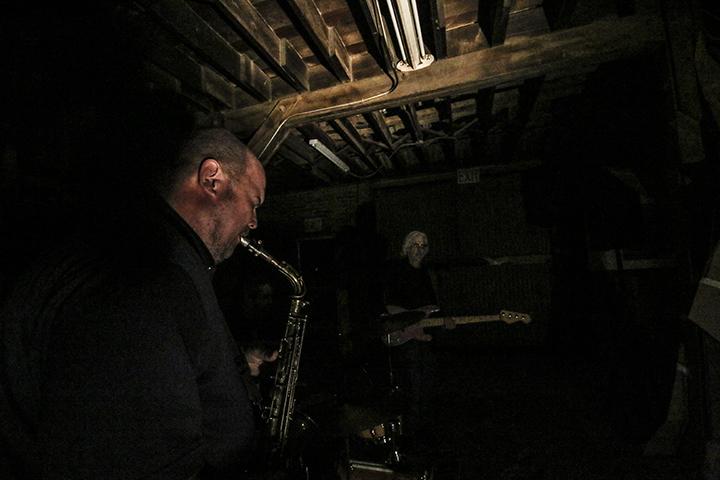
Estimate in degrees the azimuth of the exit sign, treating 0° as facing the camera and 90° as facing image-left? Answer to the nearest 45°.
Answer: approximately 0°

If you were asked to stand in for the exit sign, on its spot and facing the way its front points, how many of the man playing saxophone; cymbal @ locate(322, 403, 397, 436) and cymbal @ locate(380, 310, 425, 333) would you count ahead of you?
3

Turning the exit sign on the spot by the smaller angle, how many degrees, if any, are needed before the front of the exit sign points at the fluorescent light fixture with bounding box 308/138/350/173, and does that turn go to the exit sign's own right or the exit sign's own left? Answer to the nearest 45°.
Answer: approximately 45° to the exit sign's own right

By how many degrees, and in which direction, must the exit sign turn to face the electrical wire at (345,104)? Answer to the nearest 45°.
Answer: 0° — it already faces it

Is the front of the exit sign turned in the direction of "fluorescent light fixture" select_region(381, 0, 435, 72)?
yes
